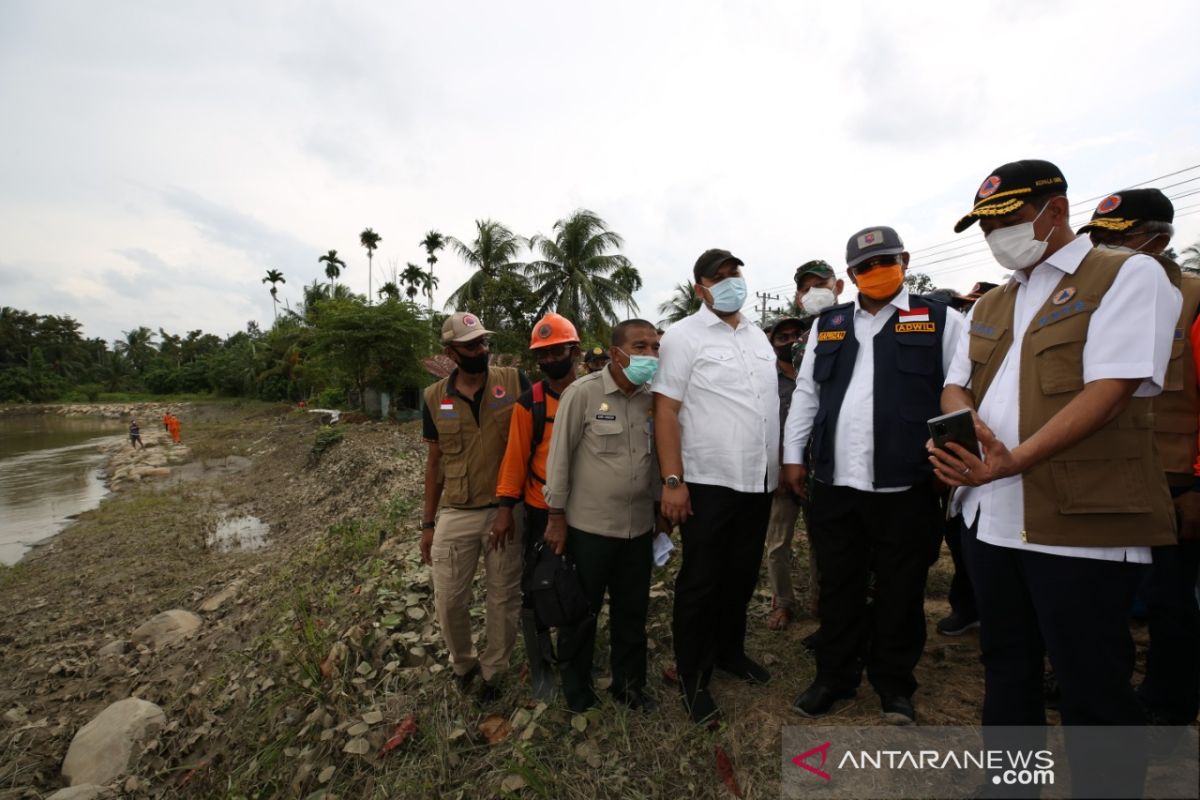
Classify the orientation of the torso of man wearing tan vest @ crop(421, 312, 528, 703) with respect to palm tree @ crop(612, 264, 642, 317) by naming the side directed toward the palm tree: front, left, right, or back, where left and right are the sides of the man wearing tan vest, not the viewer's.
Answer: back

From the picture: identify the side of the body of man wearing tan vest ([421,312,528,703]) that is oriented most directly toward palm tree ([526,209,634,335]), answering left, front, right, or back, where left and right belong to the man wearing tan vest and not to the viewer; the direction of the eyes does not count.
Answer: back

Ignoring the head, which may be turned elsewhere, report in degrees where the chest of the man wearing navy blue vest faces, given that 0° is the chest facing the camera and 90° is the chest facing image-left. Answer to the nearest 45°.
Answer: approximately 0°

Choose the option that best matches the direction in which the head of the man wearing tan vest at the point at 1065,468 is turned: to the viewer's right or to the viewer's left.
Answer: to the viewer's left

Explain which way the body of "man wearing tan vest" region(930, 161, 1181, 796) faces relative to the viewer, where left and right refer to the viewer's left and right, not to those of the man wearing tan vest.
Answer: facing the viewer and to the left of the viewer

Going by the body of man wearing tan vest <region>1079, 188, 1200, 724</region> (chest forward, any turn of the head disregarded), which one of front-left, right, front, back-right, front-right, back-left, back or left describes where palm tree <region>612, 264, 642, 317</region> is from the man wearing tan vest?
right

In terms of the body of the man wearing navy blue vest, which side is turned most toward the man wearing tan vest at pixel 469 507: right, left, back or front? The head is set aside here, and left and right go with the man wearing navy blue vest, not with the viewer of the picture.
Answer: right

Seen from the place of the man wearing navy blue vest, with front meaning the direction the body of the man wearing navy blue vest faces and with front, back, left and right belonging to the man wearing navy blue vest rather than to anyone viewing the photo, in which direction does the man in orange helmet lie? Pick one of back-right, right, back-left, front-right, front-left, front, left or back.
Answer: right

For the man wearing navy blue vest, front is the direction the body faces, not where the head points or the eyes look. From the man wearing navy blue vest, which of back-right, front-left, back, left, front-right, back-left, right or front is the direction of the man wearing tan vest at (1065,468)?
front-left

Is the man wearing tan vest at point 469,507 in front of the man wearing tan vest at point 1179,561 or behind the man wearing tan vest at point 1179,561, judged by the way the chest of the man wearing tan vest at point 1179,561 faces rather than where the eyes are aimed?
in front

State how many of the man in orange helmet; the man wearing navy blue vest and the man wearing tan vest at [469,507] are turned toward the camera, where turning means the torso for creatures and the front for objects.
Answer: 3

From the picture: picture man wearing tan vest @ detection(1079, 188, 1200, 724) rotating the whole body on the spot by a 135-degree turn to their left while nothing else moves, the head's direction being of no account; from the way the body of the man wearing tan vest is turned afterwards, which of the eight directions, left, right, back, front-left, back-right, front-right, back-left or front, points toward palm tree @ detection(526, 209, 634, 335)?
back-left
